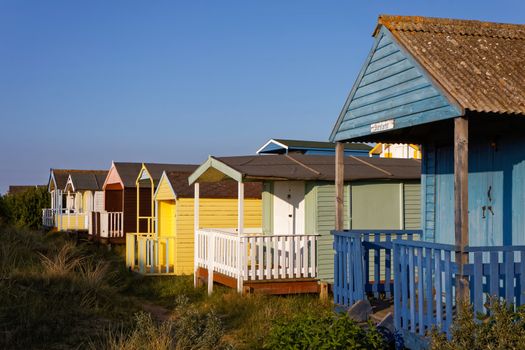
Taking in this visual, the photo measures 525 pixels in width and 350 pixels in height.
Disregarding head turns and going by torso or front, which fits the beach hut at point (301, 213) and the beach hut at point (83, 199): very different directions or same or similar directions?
same or similar directions

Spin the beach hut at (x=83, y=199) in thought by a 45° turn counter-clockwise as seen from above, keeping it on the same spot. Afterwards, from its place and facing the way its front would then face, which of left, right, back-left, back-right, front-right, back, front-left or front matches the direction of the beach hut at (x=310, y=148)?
front-left

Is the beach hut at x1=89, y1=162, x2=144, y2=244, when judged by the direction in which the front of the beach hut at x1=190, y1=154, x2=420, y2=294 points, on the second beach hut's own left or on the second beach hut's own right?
on the second beach hut's own right

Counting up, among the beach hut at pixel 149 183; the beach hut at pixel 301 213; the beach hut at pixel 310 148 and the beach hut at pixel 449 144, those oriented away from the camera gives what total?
0

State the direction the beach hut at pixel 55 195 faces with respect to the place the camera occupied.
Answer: facing the viewer and to the left of the viewer

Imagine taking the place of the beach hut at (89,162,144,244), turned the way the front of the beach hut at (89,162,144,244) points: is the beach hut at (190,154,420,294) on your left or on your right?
on your left

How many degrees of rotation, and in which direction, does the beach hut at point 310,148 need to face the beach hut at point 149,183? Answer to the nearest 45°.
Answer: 0° — it already faces it

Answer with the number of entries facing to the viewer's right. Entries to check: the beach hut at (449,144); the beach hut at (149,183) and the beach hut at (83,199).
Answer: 0

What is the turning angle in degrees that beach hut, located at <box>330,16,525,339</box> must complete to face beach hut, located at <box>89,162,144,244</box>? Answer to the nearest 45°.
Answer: approximately 90° to its right

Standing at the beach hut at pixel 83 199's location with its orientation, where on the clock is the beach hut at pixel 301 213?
the beach hut at pixel 301 213 is roughly at 10 o'clock from the beach hut at pixel 83 199.

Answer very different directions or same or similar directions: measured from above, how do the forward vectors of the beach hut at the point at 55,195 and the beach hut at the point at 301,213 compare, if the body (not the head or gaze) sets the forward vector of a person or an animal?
same or similar directions

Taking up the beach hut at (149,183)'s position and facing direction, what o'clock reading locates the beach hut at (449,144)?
the beach hut at (449,144) is roughly at 10 o'clock from the beach hut at (149,183).

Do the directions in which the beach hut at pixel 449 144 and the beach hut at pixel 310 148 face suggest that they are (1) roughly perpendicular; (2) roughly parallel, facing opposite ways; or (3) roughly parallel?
roughly parallel

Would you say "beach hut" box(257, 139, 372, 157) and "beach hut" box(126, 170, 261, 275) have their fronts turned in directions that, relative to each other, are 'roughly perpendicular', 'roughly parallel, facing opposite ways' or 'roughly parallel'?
roughly parallel
